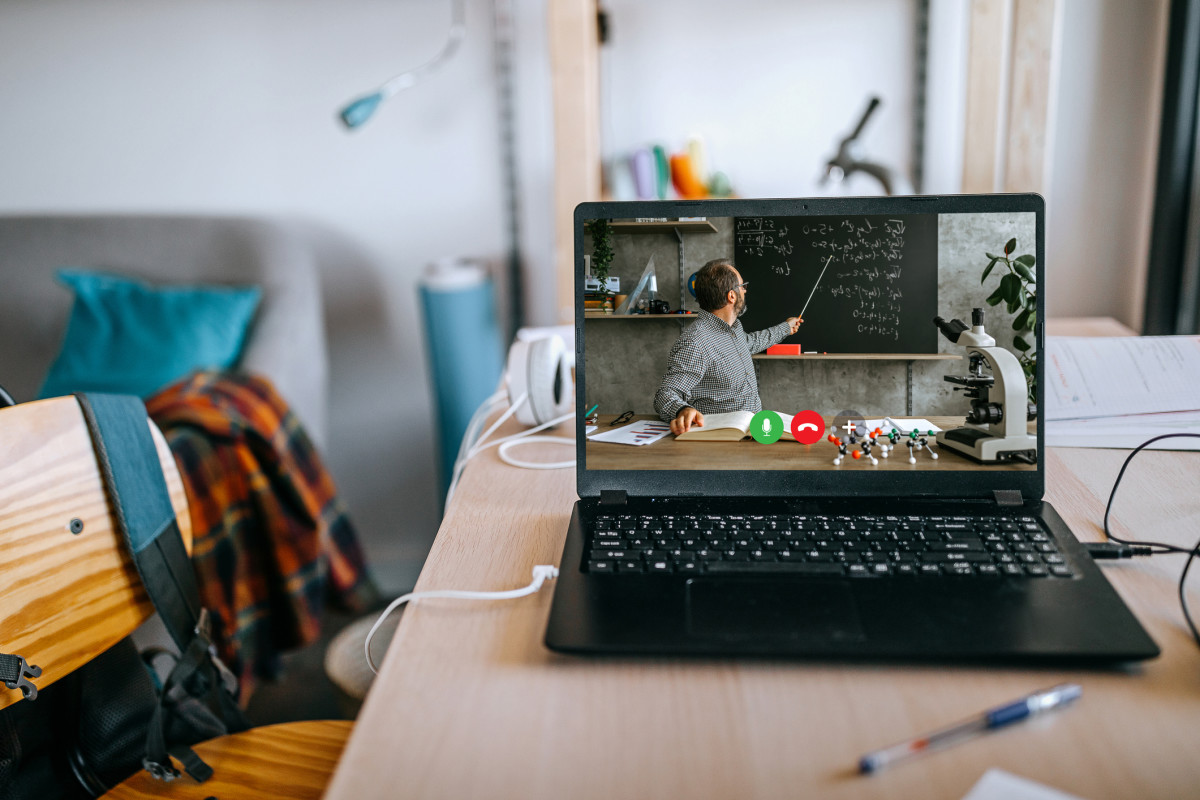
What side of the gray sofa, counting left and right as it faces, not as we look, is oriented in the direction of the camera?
front

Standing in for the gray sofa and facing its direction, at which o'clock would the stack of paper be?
The stack of paper is roughly at 11 o'clock from the gray sofa.

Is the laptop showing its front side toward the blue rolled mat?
no

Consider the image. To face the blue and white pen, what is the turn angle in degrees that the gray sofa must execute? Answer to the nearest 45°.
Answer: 0° — it already faces it

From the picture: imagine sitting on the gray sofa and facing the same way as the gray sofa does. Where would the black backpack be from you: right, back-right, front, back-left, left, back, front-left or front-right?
front

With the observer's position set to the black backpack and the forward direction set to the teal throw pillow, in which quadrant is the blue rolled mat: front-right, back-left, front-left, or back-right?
front-right

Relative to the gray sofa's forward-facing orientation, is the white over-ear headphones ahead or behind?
ahead

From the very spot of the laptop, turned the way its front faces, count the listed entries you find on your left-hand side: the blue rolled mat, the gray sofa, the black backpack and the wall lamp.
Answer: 0

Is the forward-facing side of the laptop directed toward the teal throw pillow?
no

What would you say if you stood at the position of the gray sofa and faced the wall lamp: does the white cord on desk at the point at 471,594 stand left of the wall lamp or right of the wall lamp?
right

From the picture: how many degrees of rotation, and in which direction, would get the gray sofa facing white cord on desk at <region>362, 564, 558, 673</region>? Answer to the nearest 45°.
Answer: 0° — it already faces it

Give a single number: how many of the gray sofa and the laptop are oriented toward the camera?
2

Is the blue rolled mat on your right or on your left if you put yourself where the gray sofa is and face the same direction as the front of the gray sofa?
on your left

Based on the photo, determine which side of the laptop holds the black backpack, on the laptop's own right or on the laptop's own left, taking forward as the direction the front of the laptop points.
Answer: on the laptop's own right

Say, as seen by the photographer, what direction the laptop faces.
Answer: facing the viewer

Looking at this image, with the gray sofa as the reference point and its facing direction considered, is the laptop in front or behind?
in front
